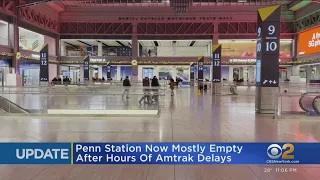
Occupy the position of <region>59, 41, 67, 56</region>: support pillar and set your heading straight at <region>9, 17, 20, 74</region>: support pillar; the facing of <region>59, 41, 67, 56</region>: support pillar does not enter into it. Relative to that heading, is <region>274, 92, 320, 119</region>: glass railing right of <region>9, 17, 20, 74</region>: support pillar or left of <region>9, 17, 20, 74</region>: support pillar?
left

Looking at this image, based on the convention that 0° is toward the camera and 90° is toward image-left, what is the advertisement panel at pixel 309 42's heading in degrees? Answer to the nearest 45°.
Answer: approximately 45°

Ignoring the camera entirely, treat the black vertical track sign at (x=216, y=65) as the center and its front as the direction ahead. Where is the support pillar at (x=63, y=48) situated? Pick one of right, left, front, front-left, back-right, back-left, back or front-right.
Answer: back-right

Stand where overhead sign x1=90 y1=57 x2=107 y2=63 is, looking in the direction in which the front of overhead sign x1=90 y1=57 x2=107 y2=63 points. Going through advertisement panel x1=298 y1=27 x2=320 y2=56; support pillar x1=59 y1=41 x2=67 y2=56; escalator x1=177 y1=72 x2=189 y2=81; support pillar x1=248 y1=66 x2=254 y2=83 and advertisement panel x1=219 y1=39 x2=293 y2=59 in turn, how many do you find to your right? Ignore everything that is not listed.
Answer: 1

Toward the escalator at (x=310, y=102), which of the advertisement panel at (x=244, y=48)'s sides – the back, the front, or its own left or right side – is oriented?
front

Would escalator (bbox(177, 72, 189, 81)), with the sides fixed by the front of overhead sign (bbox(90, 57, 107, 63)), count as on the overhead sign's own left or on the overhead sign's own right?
on the overhead sign's own left

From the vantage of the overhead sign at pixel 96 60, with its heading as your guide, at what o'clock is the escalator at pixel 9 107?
The escalator is roughly at 12 o'clock from the overhead sign.

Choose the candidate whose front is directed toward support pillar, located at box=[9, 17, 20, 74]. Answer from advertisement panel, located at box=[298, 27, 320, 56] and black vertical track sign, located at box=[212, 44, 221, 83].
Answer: the advertisement panel

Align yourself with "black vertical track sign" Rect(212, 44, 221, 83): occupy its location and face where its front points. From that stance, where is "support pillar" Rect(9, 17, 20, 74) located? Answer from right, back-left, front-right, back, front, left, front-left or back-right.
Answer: right

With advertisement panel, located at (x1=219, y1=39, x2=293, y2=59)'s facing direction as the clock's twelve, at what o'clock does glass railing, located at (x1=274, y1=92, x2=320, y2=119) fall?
The glass railing is roughly at 12 o'clock from the advertisement panel.

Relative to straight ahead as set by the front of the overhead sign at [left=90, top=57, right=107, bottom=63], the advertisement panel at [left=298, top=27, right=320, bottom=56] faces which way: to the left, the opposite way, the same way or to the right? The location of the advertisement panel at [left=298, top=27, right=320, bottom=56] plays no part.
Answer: to the right

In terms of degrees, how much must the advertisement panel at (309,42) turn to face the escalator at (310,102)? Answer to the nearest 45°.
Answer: approximately 45° to its left

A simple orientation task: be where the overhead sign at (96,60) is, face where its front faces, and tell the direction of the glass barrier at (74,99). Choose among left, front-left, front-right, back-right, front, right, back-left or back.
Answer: front

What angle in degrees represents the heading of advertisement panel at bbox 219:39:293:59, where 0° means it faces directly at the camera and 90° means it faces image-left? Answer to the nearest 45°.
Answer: approximately 0°
